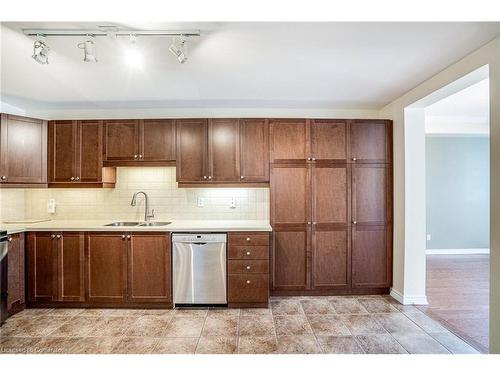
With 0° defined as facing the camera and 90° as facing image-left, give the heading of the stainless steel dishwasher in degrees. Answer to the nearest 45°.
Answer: approximately 0°

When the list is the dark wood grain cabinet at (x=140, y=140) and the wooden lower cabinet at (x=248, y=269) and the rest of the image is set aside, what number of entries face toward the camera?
2

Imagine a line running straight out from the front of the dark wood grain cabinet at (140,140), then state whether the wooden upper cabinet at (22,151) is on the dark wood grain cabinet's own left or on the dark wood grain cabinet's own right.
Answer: on the dark wood grain cabinet's own right

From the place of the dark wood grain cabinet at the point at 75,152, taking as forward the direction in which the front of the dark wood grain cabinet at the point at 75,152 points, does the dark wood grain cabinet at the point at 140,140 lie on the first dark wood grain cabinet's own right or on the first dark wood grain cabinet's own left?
on the first dark wood grain cabinet's own left

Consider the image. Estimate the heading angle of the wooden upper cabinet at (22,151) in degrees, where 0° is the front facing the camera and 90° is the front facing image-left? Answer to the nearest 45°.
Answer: approximately 315°

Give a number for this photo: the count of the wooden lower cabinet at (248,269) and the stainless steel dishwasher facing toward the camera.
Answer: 2

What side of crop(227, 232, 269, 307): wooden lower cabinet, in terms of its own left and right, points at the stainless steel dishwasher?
right
